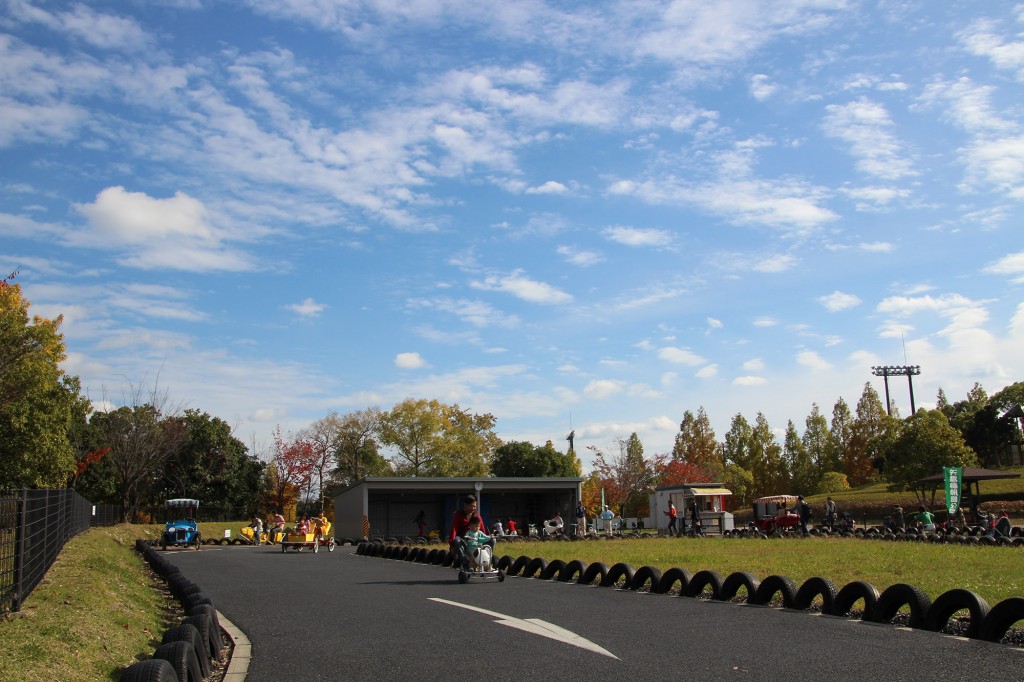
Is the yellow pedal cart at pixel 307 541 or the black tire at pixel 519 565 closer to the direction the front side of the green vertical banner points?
the black tire

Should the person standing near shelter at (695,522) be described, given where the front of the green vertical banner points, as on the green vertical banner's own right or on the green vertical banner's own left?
on the green vertical banner's own right

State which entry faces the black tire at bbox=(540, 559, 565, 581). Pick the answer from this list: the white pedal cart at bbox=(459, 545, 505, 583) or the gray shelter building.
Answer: the gray shelter building

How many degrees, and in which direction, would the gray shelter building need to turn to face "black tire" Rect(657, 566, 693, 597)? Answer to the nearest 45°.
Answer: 0° — it already faces it

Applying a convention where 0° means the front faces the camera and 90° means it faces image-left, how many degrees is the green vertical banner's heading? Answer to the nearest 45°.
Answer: approximately 0°

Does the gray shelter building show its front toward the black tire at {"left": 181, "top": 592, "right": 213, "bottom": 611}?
yes

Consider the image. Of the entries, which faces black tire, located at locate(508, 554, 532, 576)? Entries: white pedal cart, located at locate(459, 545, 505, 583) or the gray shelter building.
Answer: the gray shelter building

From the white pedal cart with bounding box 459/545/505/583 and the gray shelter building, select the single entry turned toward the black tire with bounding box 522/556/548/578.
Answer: the gray shelter building
